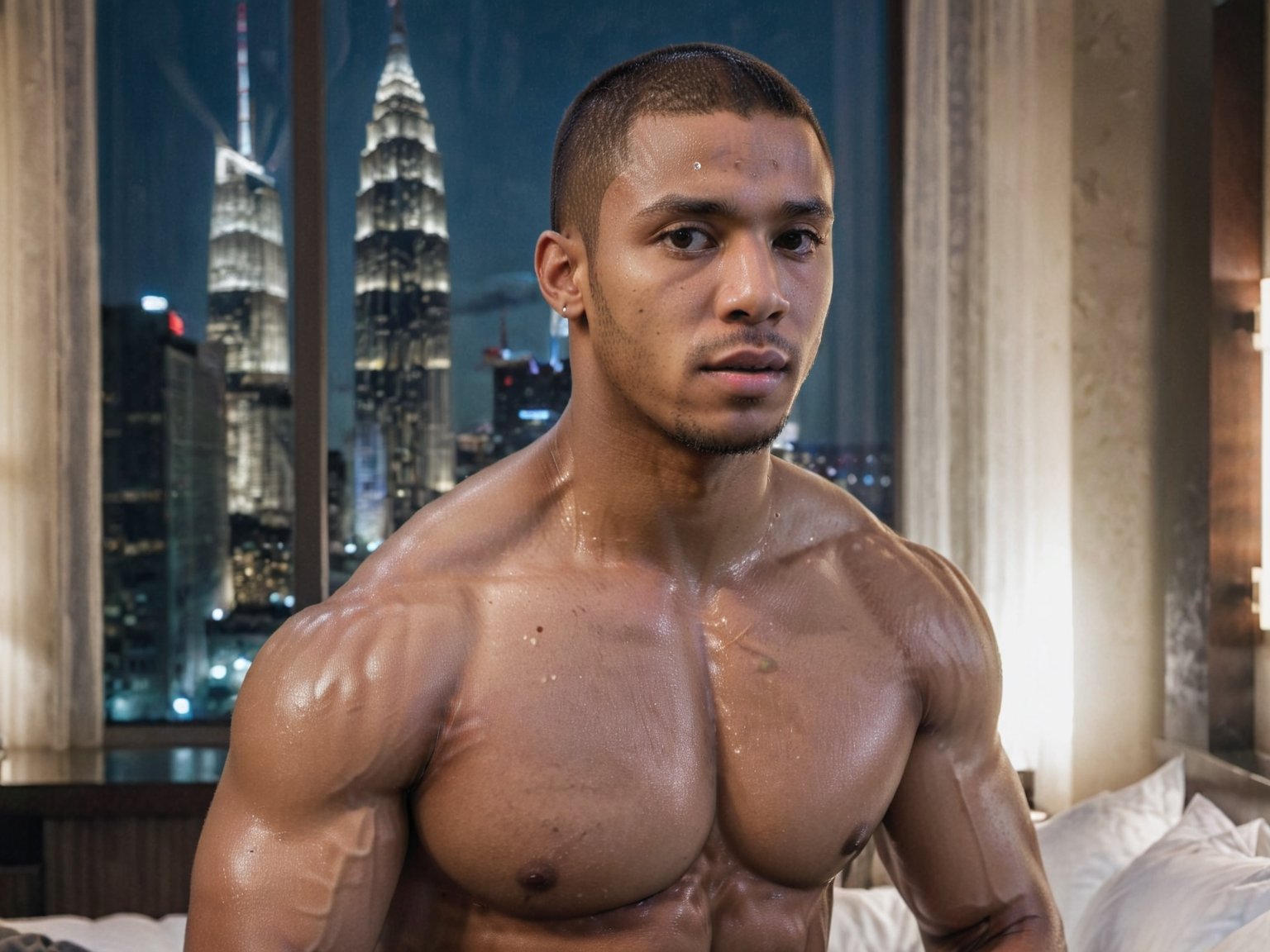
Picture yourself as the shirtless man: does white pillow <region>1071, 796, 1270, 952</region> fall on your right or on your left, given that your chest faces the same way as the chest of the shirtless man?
on your left

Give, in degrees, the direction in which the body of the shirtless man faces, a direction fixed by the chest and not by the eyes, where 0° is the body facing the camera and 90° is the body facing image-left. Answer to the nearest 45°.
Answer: approximately 315°

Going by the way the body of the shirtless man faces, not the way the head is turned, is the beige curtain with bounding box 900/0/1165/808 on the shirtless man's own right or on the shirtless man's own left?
on the shirtless man's own left

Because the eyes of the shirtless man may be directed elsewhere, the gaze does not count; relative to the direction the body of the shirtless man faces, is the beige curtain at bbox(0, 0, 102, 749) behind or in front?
behind

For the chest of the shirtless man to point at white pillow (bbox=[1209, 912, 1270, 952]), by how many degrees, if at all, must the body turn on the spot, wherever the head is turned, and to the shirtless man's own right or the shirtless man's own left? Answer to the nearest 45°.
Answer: approximately 90° to the shirtless man's own left

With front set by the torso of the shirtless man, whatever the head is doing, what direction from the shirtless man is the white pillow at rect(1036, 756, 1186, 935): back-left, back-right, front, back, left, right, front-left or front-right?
left

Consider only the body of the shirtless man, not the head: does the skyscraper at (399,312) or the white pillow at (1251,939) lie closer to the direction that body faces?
the white pillow

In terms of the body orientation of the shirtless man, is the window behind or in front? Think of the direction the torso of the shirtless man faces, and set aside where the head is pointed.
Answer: behind

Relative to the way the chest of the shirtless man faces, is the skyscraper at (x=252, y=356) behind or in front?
behind

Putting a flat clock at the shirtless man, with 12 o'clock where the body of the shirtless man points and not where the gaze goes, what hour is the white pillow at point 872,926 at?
The white pillow is roughly at 8 o'clock from the shirtless man.
